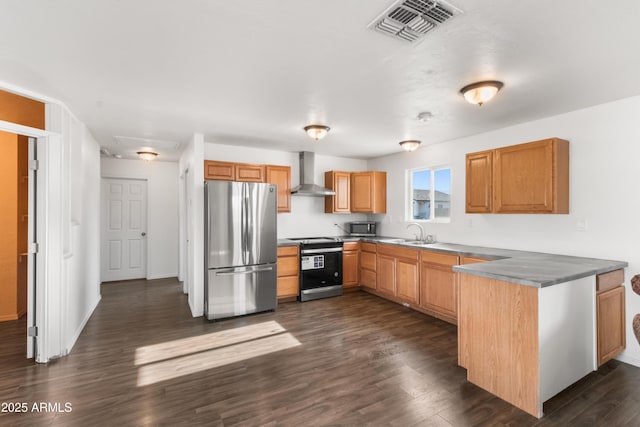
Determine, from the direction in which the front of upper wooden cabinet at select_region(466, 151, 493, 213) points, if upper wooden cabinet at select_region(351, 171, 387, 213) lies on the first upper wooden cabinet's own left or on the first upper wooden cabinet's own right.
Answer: on the first upper wooden cabinet's own right

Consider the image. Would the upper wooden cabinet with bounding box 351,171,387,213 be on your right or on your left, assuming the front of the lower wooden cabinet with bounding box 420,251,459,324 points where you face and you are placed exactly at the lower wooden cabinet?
on your right

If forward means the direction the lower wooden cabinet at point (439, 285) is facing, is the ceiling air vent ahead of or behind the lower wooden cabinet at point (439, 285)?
ahead

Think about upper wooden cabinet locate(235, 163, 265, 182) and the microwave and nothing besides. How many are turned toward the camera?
2

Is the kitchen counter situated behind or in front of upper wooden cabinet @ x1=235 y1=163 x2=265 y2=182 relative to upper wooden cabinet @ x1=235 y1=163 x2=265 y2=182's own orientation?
in front

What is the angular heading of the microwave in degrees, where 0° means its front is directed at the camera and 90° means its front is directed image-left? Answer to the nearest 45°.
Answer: approximately 0°

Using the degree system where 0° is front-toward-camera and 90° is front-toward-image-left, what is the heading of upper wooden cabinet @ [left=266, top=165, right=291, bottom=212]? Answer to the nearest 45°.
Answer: approximately 0°

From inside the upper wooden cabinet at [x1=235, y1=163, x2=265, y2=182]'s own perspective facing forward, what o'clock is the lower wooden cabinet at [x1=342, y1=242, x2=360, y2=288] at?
The lower wooden cabinet is roughly at 9 o'clock from the upper wooden cabinet.

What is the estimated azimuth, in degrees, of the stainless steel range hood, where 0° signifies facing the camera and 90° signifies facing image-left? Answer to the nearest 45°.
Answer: approximately 315°

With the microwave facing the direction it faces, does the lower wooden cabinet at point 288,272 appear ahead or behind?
ahead

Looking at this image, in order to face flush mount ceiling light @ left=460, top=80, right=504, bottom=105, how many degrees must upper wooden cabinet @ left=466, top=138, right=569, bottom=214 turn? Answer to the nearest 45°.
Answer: approximately 45° to its left
